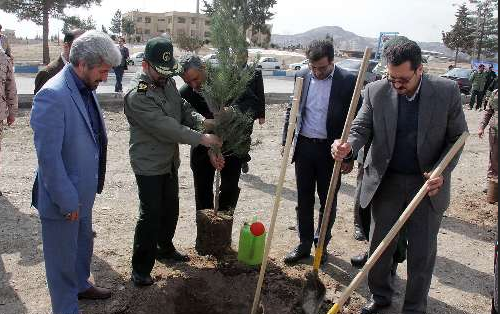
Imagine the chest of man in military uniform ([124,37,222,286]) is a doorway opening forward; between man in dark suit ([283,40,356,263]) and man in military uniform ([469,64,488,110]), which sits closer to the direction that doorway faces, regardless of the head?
the man in dark suit

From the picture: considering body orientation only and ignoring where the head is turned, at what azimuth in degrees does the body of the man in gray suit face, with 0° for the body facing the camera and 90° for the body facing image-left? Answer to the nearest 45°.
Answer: approximately 45°

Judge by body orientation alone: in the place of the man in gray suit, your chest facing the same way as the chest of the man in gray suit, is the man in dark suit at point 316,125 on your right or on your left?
on your right

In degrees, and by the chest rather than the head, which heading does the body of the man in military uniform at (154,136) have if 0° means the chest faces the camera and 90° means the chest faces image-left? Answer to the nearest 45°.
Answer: approximately 315°

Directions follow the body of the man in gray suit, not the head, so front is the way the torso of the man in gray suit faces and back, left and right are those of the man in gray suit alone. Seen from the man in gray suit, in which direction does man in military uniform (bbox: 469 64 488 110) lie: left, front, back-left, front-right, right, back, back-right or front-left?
back-right
